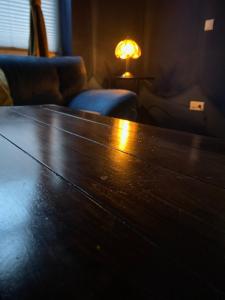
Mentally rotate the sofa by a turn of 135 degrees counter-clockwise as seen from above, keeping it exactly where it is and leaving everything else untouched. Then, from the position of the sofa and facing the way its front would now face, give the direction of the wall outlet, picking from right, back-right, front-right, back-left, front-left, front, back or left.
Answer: right

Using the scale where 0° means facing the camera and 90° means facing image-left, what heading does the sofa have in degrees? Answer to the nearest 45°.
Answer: approximately 315°

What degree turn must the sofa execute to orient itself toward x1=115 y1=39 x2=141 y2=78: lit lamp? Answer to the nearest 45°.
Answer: approximately 90° to its left

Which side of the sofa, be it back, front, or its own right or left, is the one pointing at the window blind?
back

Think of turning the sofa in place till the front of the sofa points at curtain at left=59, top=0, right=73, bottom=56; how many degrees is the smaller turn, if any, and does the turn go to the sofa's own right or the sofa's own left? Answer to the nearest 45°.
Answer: approximately 135° to the sofa's own left

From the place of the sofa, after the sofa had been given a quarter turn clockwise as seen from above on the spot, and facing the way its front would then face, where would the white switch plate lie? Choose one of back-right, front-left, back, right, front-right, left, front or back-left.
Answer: back-left

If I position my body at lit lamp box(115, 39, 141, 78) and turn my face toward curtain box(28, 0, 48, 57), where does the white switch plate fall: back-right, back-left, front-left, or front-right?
back-left
